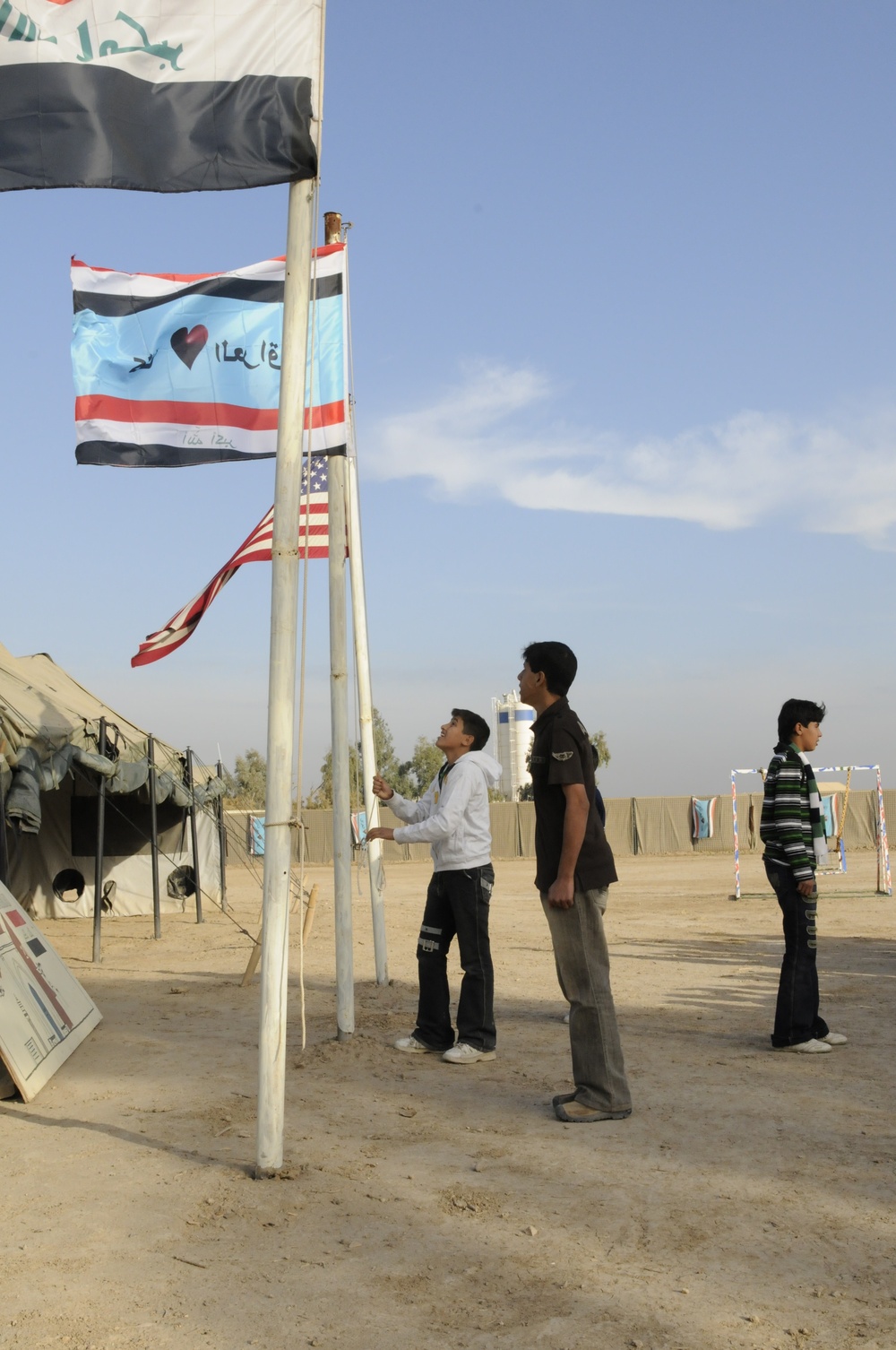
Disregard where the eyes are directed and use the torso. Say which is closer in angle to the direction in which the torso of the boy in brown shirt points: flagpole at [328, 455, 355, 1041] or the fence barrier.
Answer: the flagpole

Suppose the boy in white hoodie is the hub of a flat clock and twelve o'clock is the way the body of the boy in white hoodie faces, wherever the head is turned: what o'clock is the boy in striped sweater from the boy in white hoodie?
The boy in striped sweater is roughly at 6 o'clock from the boy in white hoodie.

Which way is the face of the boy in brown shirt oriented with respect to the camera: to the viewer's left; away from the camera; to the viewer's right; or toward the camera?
to the viewer's left

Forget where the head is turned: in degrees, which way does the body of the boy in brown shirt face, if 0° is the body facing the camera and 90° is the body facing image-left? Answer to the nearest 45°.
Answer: approximately 90°

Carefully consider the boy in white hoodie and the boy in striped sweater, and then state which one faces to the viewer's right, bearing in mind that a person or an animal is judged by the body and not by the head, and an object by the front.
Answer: the boy in striped sweater

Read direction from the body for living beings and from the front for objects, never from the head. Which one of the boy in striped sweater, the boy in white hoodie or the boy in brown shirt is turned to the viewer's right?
the boy in striped sweater

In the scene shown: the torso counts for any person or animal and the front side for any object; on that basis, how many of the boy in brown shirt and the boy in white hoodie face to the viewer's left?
2

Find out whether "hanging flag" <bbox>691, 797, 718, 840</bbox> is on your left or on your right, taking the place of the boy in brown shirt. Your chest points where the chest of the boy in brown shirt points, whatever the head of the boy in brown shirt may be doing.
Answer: on your right

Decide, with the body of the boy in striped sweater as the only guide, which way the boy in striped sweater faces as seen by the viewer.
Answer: to the viewer's right

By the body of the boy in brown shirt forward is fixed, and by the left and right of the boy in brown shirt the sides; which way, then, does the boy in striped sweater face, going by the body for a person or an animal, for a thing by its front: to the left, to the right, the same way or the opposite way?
the opposite way

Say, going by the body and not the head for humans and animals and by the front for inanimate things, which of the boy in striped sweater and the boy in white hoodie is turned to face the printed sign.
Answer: the boy in white hoodie

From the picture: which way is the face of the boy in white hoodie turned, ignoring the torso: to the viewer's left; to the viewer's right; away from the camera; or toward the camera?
to the viewer's left

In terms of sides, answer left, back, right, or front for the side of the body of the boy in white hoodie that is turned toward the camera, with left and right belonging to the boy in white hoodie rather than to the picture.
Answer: left
